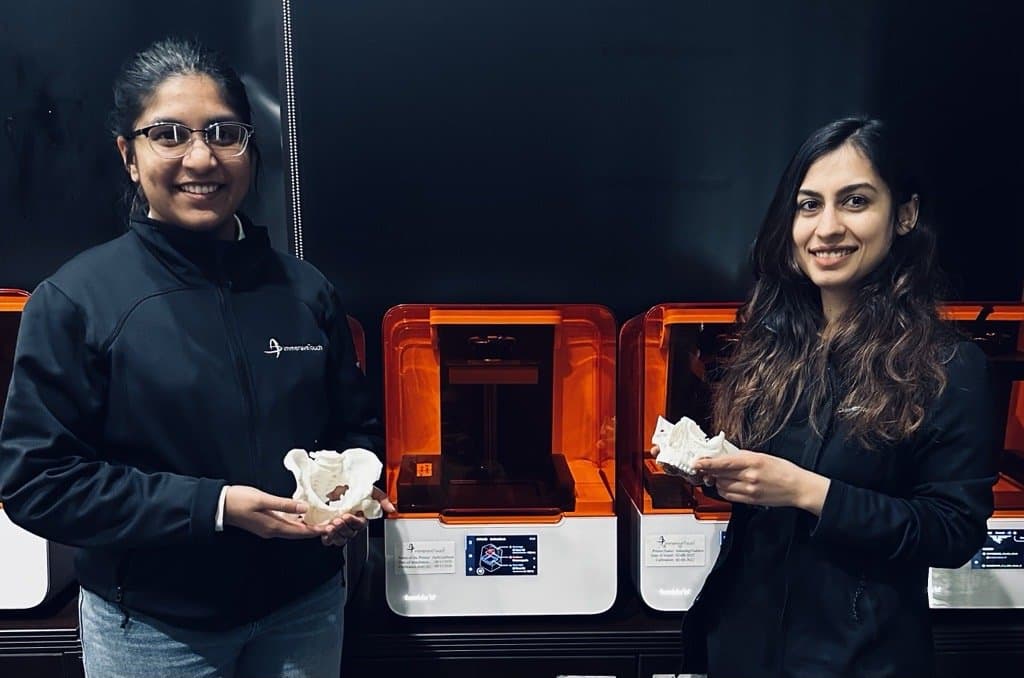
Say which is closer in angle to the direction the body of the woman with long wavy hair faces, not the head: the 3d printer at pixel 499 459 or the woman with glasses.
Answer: the woman with glasses

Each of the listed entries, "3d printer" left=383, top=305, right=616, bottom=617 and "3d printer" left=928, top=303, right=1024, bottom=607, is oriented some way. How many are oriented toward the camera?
2

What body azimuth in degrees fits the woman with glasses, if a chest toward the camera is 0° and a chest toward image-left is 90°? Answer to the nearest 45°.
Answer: approximately 315°

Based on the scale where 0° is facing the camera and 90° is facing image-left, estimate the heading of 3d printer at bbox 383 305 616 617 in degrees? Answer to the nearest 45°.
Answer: approximately 0°

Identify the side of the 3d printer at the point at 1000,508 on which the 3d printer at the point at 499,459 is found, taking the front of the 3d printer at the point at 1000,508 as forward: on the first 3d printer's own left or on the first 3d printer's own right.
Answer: on the first 3d printer's own right

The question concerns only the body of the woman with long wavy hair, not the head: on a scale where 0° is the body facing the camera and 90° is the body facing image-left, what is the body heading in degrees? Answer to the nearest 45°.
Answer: approximately 45°

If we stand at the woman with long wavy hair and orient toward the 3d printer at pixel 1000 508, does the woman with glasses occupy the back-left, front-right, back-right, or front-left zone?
back-left

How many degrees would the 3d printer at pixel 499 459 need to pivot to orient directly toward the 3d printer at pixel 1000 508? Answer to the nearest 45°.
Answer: approximately 90° to its left

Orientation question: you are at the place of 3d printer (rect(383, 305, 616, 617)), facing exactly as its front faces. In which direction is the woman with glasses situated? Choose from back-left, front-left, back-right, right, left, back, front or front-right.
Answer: front-right

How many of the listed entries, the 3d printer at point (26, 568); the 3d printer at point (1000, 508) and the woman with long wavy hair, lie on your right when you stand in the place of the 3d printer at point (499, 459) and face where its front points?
1
